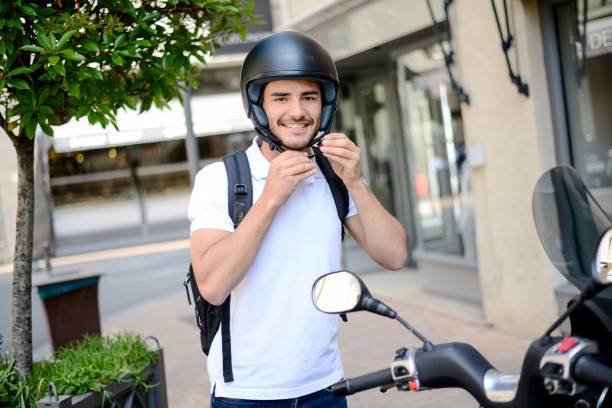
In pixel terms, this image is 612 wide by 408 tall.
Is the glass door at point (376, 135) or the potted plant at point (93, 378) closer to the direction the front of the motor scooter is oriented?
the glass door

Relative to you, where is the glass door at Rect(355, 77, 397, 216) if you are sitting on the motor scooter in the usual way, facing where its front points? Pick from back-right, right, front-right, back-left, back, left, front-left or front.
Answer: front-left

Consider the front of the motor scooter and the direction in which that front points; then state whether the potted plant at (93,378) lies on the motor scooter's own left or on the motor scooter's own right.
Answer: on the motor scooter's own left

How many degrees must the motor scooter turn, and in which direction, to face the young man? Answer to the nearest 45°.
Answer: approximately 90° to its left

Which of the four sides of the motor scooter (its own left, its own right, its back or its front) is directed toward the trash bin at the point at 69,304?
left

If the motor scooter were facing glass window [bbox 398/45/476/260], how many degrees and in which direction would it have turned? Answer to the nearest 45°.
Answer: approximately 45° to its left

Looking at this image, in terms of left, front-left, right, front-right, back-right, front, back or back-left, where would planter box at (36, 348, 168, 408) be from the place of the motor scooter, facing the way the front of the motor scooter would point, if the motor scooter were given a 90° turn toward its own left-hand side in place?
front

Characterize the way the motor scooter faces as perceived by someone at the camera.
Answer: facing away from the viewer and to the right of the viewer

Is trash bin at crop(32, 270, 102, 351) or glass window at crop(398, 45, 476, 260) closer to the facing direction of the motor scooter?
the glass window

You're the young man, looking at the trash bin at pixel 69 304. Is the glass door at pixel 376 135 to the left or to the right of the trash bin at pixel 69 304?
right

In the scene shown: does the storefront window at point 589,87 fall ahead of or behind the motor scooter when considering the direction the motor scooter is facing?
ahead
